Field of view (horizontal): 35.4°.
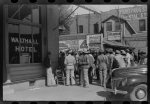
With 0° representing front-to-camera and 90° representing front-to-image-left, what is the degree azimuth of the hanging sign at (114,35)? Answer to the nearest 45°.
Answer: approximately 0°

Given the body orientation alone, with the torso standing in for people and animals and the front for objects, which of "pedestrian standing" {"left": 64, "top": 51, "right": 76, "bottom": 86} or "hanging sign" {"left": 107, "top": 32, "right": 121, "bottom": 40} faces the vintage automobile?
the hanging sign

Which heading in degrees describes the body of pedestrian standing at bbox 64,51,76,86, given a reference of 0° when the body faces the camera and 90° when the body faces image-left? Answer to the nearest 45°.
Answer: approximately 180°

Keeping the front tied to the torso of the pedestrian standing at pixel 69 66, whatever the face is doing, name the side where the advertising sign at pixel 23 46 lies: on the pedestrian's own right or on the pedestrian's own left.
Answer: on the pedestrian's own left

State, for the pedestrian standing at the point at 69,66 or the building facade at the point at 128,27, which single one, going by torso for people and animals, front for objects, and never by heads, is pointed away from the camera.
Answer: the pedestrian standing

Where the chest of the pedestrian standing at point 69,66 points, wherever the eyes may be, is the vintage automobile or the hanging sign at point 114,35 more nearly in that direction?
the hanging sign

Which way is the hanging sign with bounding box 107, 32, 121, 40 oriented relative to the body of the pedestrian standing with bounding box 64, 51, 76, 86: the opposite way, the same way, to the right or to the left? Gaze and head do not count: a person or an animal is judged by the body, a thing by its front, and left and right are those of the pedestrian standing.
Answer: the opposite way

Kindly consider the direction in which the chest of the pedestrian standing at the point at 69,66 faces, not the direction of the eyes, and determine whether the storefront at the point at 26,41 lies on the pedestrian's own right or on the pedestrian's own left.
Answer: on the pedestrian's own left

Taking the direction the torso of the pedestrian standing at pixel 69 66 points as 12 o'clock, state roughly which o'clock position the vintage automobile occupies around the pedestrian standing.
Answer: The vintage automobile is roughly at 5 o'clock from the pedestrian standing.

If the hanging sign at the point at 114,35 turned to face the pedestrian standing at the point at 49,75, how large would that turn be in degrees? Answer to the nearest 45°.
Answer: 0° — it already faces them

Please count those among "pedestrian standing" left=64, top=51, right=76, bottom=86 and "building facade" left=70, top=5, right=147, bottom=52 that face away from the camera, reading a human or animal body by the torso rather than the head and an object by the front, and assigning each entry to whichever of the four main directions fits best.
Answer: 1

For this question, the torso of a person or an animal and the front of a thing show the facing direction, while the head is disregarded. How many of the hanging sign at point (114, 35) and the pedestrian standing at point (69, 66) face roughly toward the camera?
1
